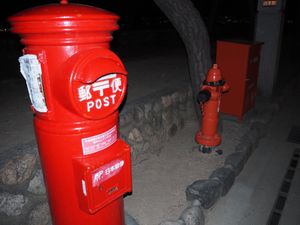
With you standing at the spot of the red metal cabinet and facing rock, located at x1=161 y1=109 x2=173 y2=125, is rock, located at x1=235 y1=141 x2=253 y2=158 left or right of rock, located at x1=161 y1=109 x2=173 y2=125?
left

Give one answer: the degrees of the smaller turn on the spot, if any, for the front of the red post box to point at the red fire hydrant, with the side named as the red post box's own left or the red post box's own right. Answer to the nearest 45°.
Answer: approximately 90° to the red post box's own left

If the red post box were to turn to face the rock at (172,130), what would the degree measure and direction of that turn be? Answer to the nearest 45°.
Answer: approximately 90° to its left

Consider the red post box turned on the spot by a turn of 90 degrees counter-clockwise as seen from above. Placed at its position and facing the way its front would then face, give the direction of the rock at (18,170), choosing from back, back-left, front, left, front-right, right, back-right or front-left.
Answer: left

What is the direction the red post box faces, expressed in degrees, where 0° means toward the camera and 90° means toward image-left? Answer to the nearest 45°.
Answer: approximately 315°

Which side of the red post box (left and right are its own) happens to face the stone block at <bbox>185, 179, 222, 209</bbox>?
left

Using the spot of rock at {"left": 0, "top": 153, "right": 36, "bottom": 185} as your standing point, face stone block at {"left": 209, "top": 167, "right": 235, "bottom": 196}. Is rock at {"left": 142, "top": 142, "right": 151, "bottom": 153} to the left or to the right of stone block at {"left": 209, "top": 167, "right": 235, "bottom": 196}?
left

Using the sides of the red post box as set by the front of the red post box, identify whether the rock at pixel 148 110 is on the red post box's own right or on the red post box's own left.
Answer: on the red post box's own left

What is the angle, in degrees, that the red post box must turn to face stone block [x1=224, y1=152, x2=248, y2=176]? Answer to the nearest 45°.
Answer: approximately 90° to its left

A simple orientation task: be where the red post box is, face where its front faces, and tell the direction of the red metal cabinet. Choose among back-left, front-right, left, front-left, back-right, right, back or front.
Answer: left
